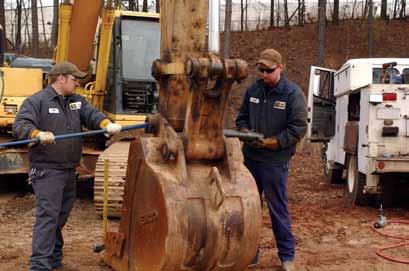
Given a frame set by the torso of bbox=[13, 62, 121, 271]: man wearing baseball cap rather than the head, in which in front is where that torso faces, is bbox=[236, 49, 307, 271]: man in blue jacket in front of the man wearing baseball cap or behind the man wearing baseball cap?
in front

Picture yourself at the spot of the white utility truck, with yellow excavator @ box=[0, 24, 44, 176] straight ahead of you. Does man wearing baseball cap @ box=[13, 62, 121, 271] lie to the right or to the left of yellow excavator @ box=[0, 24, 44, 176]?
left

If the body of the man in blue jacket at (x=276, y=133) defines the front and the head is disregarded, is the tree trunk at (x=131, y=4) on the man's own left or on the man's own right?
on the man's own right

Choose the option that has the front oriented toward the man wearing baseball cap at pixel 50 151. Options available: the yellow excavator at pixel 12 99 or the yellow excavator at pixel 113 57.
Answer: the yellow excavator at pixel 113 57

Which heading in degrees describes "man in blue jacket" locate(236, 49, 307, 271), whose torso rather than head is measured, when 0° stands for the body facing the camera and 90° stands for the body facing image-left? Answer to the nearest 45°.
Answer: approximately 45°

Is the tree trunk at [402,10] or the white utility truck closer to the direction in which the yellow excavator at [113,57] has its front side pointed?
the white utility truck

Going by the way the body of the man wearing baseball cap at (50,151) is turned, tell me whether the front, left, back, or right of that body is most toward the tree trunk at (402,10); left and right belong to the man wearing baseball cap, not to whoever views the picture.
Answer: left

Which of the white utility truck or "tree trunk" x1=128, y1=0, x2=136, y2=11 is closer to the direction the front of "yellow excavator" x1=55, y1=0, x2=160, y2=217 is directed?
the white utility truck

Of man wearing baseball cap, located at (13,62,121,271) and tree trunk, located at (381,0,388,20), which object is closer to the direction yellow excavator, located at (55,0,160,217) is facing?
the man wearing baseball cap

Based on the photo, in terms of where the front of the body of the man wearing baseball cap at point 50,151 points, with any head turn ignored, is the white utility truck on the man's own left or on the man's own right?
on the man's own left

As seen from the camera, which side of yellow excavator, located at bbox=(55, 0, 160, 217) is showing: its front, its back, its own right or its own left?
front

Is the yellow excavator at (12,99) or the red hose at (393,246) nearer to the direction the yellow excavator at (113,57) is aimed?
the red hose

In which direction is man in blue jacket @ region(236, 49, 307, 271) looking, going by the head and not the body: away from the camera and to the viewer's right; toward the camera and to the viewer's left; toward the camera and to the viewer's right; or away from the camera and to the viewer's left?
toward the camera and to the viewer's left
